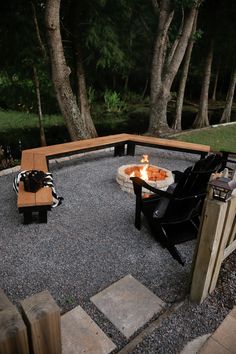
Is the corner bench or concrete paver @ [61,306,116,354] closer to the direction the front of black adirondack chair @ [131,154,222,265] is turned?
the corner bench

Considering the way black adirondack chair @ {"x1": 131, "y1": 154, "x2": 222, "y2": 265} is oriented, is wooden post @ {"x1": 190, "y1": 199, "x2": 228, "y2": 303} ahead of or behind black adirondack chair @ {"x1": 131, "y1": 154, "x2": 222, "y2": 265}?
behind

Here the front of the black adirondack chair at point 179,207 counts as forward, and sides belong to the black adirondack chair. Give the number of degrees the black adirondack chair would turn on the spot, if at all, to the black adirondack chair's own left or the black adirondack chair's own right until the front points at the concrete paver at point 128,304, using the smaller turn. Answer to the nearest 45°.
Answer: approximately 135° to the black adirondack chair's own left

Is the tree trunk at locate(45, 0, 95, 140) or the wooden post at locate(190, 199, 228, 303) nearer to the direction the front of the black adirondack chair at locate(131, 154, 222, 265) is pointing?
the tree trunk

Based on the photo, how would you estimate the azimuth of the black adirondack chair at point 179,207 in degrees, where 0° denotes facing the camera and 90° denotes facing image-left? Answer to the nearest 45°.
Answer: approximately 135°

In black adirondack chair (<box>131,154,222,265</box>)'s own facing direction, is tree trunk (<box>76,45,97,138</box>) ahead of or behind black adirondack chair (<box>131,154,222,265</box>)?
ahead

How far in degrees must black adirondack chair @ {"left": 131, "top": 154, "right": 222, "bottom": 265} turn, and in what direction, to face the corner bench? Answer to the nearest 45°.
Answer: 0° — it already faces it

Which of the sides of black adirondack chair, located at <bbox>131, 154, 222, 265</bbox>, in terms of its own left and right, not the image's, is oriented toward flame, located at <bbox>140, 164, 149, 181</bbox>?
front

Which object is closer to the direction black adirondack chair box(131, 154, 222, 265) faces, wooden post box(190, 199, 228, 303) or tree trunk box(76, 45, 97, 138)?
the tree trunk

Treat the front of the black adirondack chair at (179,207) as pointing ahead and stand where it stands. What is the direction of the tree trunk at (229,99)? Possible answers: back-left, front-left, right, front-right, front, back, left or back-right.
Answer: front-right

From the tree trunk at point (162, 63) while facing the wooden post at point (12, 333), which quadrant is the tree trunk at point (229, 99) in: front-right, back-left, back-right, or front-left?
back-left

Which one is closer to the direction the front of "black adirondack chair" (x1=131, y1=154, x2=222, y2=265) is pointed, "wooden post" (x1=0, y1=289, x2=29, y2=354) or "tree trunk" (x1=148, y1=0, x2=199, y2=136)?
the tree trunk
